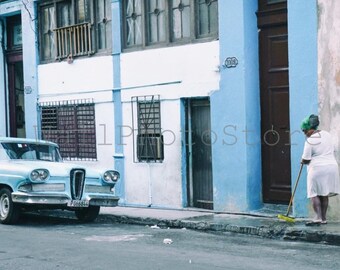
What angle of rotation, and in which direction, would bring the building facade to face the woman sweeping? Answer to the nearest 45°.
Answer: approximately 90° to its left

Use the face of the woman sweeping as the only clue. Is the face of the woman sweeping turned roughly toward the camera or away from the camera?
away from the camera

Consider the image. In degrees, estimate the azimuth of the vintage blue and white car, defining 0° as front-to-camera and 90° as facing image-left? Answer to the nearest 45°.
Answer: approximately 315°

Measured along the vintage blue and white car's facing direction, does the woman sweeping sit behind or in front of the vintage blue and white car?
in front

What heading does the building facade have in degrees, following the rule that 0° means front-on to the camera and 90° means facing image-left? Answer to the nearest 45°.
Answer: approximately 45°

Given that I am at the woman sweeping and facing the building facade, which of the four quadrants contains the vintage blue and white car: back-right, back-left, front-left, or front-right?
front-left
